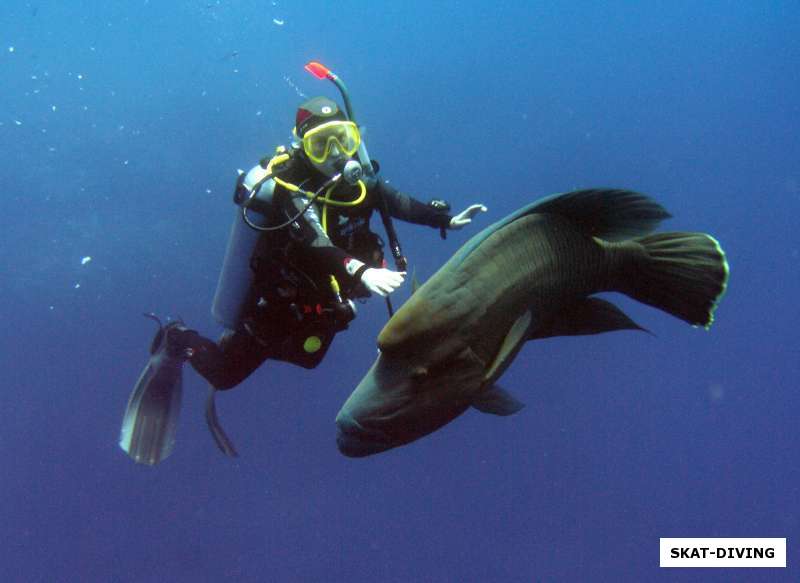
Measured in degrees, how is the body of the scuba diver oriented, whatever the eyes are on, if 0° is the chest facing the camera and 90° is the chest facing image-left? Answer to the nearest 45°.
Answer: approximately 315°
